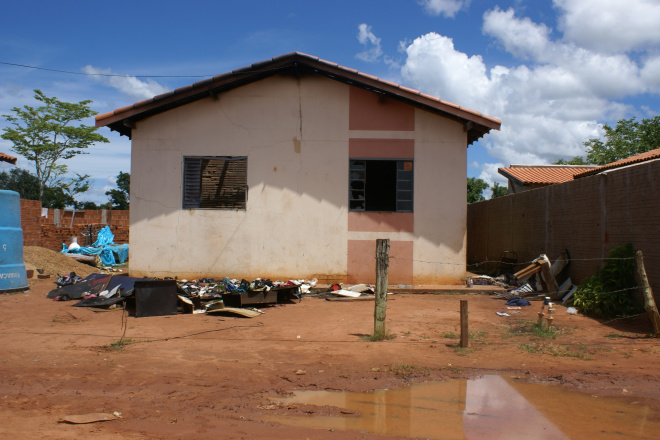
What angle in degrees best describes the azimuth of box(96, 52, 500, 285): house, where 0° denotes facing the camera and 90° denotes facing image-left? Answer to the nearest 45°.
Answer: approximately 0°

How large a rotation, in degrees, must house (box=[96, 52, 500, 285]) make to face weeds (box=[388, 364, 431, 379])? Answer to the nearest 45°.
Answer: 0° — it already faces it

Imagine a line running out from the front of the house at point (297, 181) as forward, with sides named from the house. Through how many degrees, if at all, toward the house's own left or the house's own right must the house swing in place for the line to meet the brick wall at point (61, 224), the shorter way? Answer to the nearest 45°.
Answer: approximately 135° to the house's own right

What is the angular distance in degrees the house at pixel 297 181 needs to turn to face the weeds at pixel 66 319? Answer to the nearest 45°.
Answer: approximately 45° to its right

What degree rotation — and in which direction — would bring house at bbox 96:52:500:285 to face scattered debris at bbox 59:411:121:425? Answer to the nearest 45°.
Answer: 0° — it already faces it

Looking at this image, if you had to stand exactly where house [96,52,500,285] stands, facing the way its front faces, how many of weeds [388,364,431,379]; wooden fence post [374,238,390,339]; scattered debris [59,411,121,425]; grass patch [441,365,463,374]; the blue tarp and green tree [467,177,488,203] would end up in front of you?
4

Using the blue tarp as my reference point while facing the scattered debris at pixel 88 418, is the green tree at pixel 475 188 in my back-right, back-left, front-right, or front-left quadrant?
back-left

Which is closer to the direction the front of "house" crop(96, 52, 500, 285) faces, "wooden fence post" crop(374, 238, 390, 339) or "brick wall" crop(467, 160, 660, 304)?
the wooden fence post

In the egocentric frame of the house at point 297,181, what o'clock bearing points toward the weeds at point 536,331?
The weeds is roughly at 11 o'clock from the house.

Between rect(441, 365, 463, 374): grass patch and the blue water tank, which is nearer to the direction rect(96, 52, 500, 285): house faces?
the grass patch

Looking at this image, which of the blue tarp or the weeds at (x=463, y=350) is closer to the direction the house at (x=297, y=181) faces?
the weeds

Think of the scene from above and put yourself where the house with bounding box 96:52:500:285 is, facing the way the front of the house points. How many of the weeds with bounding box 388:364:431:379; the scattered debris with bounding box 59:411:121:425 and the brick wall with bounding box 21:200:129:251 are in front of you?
2

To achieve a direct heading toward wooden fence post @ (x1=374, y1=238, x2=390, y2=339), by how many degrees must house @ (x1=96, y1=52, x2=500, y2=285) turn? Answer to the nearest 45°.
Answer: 0° — it already faces it

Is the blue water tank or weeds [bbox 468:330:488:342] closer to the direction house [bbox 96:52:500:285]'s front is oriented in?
the weeds

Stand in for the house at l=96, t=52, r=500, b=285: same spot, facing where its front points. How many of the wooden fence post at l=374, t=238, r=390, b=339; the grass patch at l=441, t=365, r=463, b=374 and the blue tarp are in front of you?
2
